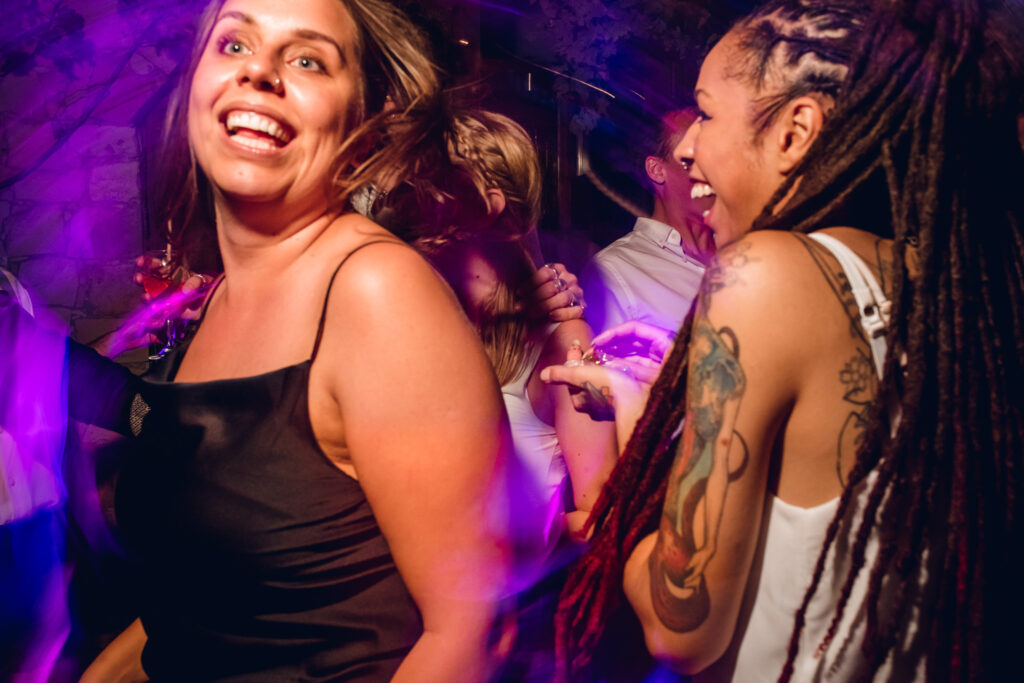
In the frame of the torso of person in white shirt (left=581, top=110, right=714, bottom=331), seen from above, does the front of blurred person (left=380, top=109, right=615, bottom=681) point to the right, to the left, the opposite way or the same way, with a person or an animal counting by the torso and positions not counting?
the opposite way

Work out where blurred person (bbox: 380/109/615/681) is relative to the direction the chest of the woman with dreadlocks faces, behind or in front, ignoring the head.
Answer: in front

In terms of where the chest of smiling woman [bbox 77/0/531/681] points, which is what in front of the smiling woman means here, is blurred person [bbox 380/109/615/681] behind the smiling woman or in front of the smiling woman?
behind

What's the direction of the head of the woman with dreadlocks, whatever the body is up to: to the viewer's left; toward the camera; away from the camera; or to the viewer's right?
to the viewer's left

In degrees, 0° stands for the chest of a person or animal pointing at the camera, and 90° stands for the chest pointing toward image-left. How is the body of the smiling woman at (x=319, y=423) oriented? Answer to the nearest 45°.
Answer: approximately 45°

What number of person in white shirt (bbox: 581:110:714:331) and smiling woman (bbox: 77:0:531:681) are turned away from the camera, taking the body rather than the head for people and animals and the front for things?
0
